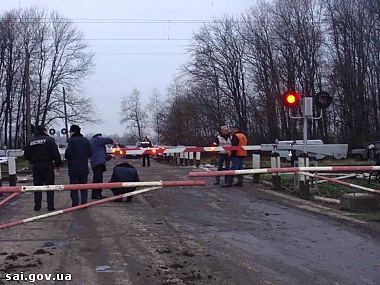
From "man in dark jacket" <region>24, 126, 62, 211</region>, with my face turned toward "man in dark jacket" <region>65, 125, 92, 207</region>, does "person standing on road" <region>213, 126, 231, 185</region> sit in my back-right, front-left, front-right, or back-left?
front-left

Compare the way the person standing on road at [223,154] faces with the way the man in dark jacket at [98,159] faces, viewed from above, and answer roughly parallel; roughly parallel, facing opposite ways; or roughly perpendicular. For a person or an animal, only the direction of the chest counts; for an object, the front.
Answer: roughly perpendicular

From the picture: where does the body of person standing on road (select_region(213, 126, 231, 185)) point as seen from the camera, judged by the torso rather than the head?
toward the camera

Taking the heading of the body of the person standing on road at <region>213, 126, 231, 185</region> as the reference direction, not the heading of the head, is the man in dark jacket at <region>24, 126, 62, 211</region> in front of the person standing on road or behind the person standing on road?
in front

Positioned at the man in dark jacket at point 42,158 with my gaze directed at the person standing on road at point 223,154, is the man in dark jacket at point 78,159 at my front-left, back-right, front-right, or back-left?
front-right

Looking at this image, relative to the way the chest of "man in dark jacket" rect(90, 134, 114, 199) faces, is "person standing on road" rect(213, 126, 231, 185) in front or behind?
in front
